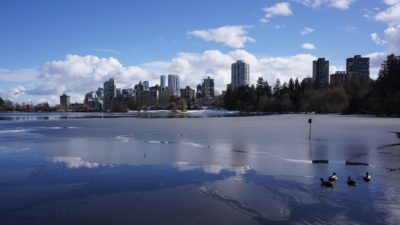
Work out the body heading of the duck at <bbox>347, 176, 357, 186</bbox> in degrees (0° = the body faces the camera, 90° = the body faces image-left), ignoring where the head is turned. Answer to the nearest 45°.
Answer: approximately 90°
